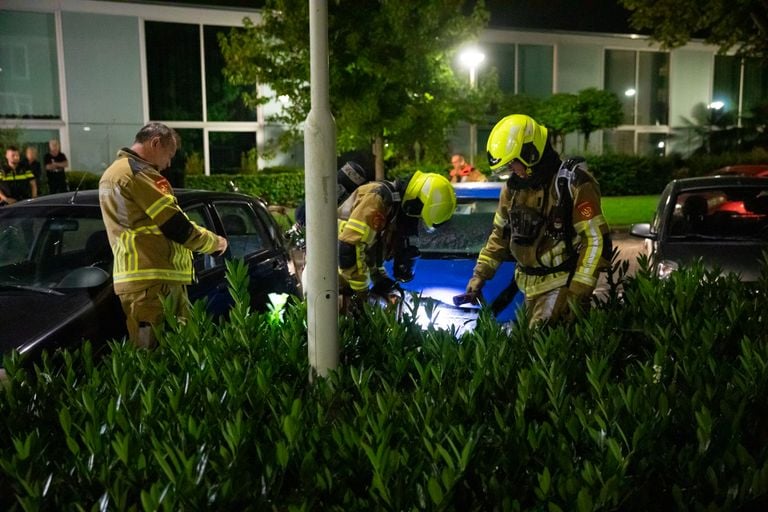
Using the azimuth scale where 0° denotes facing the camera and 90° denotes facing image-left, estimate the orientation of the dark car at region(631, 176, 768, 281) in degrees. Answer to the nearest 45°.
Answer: approximately 0°

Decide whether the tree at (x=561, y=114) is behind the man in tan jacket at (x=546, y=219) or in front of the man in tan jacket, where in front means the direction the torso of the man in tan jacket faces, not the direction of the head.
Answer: behind

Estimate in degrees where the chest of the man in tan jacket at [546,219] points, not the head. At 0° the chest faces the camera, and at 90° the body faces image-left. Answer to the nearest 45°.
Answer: approximately 45°

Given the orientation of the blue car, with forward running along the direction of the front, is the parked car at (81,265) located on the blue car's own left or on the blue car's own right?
on the blue car's own right

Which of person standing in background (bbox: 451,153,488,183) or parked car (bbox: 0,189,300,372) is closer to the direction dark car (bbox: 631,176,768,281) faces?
the parked car

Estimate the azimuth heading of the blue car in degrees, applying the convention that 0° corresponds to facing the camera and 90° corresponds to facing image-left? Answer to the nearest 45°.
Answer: approximately 0°

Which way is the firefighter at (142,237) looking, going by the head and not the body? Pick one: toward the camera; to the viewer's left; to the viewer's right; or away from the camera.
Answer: to the viewer's right

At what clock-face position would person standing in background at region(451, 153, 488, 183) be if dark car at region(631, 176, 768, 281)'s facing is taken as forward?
The person standing in background is roughly at 5 o'clock from the dark car.

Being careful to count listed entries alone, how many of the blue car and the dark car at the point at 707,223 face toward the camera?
2

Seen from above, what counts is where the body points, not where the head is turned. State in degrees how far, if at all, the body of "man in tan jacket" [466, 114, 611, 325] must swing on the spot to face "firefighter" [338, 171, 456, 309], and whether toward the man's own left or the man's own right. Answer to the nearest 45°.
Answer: approximately 45° to the man's own right

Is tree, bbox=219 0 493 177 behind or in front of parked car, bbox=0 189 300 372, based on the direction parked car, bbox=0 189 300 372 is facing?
behind

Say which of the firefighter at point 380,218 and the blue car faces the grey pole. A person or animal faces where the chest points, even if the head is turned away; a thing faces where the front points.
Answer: the blue car

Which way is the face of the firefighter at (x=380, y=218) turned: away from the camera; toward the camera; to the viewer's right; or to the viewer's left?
to the viewer's right

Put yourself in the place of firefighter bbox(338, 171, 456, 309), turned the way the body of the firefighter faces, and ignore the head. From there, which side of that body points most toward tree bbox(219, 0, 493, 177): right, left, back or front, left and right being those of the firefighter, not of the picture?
left

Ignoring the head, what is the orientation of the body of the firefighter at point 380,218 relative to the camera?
to the viewer's right

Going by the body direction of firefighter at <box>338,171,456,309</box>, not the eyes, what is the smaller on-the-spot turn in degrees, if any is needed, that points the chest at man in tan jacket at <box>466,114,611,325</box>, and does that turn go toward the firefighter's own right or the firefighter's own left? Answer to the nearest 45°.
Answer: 0° — they already face them
